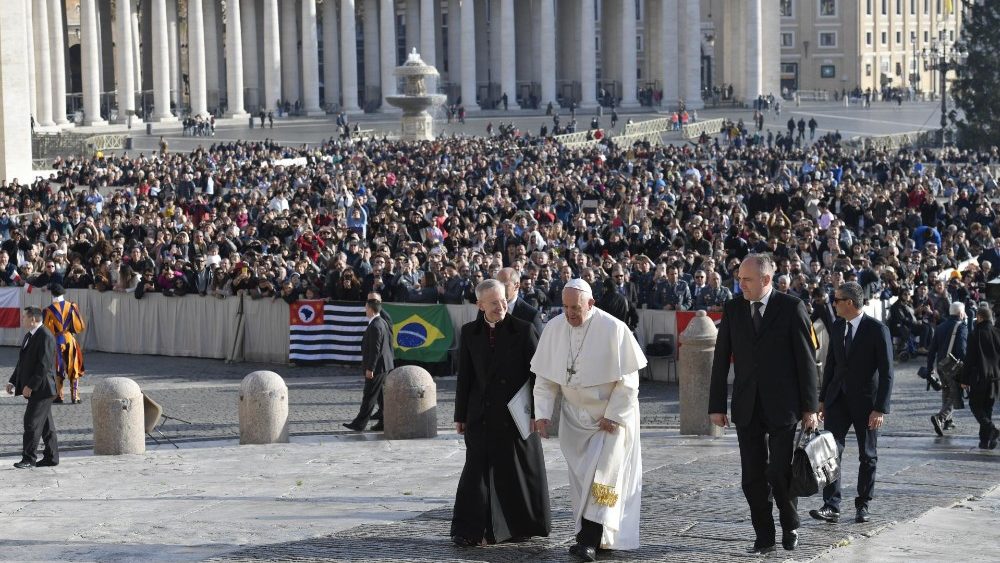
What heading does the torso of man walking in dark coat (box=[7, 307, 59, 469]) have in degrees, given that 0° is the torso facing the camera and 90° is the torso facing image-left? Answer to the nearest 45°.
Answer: approximately 90°

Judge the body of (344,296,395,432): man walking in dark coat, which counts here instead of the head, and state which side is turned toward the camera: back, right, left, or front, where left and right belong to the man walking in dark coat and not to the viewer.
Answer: left

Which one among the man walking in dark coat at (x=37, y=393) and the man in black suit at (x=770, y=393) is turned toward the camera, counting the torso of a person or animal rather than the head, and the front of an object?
the man in black suit

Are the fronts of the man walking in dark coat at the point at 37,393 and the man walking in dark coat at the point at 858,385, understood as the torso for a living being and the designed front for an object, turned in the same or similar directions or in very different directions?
same or similar directions

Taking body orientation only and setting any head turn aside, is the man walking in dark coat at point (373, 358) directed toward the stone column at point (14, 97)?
no

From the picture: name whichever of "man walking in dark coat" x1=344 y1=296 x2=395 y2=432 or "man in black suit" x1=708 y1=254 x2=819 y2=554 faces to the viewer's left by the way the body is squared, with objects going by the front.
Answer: the man walking in dark coat

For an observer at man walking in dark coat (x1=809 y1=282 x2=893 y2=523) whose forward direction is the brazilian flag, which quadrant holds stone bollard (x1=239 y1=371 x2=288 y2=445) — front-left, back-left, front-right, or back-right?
front-left

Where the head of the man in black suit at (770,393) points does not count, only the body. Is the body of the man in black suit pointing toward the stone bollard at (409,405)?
no

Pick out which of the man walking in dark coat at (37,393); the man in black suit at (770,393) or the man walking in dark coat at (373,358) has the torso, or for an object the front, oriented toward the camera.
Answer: the man in black suit

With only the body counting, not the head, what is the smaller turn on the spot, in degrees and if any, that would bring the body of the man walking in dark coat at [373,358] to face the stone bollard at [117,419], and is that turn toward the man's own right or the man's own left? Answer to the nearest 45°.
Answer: approximately 45° to the man's own left

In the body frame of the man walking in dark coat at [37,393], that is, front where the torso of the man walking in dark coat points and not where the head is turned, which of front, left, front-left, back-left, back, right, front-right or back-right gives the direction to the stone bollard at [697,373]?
back

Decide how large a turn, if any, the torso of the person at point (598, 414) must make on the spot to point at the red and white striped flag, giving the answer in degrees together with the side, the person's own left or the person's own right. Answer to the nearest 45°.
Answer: approximately 90° to the person's own right

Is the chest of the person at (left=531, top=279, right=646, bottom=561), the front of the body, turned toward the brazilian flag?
no

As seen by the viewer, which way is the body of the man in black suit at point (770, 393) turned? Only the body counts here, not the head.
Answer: toward the camera

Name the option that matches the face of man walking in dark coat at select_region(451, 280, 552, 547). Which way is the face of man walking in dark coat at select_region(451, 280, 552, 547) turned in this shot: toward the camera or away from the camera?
toward the camera
